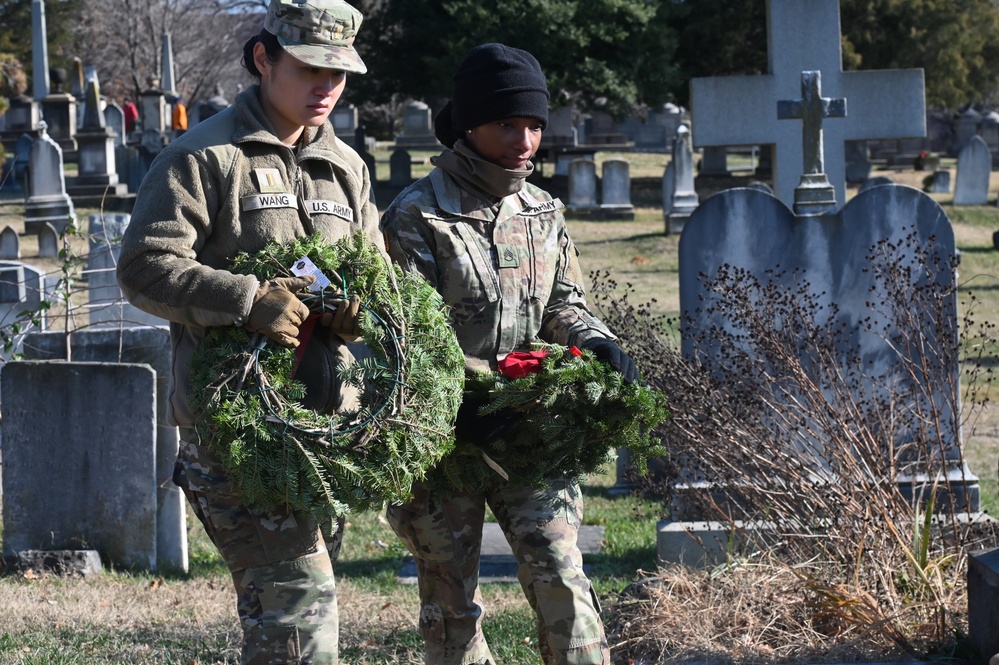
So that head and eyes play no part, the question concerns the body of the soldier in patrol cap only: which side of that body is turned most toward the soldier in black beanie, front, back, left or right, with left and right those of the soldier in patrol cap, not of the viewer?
left

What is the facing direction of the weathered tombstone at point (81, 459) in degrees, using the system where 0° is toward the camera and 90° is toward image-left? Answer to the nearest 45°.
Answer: approximately 0°

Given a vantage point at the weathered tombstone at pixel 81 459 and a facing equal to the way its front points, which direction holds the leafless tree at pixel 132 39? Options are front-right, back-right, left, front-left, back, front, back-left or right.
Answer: back

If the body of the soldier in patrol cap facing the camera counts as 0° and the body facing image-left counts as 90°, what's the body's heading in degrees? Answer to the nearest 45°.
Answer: approximately 315°

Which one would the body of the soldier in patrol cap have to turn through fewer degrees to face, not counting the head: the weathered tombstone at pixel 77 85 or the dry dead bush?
the dry dead bush

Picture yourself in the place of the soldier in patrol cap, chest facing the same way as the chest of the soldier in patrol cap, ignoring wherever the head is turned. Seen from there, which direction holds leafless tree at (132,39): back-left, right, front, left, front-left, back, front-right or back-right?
back-left

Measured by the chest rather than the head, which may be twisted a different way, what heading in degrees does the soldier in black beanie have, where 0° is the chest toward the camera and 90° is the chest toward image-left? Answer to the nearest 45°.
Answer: approximately 315°

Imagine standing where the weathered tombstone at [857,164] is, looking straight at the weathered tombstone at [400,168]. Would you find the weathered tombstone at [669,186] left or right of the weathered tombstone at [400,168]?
left

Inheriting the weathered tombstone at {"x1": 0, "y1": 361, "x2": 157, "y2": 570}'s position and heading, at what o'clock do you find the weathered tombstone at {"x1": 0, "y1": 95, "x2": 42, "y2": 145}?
the weathered tombstone at {"x1": 0, "y1": 95, "x2": 42, "y2": 145} is roughly at 6 o'clock from the weathered tombstone at {"x1": 0, "y1": 361, "x2": 157, "y2": 570}.

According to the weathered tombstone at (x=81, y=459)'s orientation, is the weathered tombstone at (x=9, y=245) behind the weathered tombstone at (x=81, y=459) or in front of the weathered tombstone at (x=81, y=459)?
behind
